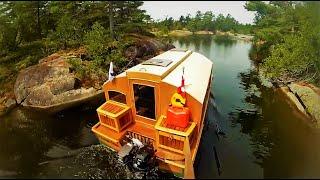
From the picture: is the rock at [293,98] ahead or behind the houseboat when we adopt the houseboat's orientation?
ahead

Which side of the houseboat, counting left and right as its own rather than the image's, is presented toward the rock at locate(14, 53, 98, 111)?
left

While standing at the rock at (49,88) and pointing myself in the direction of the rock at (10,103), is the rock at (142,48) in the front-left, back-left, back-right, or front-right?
back-right

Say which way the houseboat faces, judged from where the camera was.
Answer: facing away from the viewer and to the right of the viewer

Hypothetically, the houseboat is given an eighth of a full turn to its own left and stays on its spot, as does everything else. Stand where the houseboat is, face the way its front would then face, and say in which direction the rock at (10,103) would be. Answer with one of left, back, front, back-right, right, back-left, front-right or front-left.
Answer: front-left
